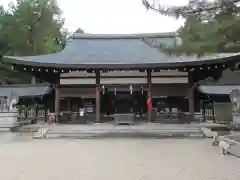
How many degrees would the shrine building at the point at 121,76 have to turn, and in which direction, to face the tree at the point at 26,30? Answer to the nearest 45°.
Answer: approximately 135° to its right

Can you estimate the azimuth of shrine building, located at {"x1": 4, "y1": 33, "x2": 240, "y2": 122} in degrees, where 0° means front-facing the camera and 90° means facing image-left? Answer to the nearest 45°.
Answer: approximately 0°
